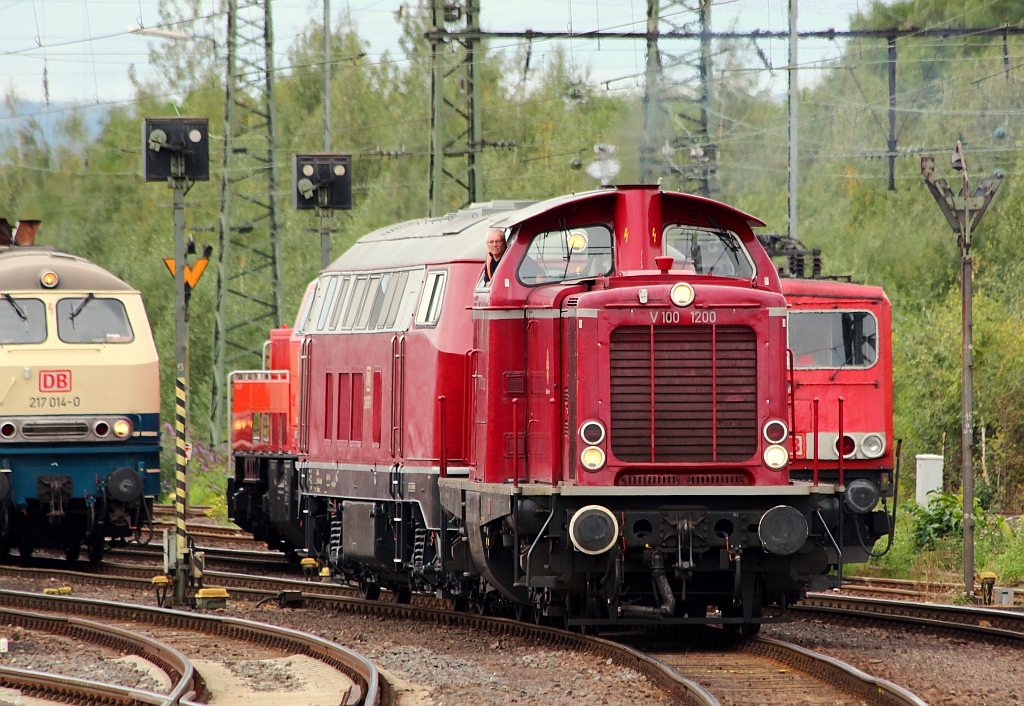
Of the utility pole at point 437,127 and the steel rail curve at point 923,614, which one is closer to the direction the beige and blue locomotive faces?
the steel rail curve

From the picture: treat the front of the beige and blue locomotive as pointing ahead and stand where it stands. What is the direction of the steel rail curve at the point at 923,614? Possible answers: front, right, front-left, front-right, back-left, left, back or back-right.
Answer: front-left

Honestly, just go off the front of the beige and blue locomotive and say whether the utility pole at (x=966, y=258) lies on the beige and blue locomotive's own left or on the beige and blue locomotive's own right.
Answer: on the beige and blue locomotive's own left

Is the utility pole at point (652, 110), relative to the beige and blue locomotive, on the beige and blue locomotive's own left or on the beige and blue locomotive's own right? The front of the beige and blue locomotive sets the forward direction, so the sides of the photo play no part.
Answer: on the beige and blue locomotive's own left

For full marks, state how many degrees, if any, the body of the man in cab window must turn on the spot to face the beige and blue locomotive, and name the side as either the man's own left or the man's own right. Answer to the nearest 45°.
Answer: approximately 135° to the man's own right

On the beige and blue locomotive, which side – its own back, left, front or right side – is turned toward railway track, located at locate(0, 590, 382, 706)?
front

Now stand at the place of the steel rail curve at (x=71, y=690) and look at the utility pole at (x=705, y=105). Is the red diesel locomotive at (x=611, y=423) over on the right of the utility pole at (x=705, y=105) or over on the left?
right

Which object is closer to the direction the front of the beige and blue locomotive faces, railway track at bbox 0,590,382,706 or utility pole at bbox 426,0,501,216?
the railway track

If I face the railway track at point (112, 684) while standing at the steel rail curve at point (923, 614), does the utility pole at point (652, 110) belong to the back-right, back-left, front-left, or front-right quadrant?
back-right

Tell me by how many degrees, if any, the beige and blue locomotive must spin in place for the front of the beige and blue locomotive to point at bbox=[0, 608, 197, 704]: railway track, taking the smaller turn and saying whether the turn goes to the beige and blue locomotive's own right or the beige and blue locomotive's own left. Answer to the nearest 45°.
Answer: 0° — it already faces it

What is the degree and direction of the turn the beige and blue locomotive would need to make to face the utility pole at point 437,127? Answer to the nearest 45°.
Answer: approximately 135° to its left

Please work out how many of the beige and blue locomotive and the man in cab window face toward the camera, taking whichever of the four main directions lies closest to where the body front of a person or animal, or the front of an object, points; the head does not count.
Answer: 2

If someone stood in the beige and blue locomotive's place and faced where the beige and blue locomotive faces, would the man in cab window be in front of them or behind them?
in front

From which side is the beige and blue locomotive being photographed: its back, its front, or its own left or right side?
front

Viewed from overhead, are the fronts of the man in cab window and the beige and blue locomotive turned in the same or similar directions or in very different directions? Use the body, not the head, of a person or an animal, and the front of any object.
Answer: same or similar directions
